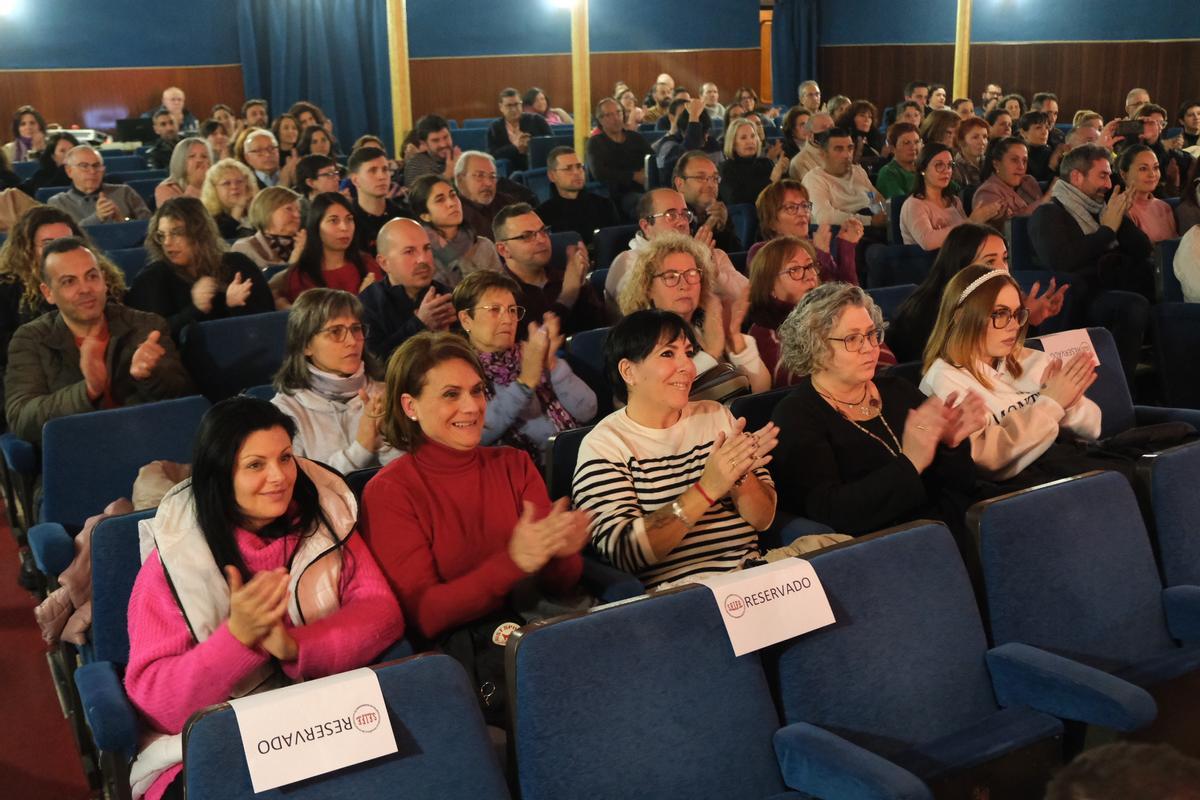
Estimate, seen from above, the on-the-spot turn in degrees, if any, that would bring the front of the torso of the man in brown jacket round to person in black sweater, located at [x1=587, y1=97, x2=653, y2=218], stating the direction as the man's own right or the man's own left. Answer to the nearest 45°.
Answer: approximately 90° to the man's own left

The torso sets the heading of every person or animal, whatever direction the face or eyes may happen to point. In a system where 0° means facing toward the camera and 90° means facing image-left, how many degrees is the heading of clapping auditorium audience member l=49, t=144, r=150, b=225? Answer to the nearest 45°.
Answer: approximately 315°

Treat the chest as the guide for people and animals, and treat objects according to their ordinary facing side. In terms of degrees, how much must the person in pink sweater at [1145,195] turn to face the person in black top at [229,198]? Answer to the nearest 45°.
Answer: approximately 90° to their right

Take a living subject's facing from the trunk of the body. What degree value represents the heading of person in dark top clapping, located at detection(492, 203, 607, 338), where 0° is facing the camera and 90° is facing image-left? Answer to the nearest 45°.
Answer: approximately 315°

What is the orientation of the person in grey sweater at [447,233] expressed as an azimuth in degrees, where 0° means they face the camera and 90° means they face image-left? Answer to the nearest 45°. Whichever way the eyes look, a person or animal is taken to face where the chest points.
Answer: approximately 315°

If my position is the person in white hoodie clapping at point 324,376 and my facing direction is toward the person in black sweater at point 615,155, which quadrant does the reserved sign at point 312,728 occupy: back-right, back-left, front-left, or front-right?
back-right

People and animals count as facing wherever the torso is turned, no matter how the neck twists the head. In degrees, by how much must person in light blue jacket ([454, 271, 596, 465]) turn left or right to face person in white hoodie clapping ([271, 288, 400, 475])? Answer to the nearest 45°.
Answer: approximately 90° to their right
